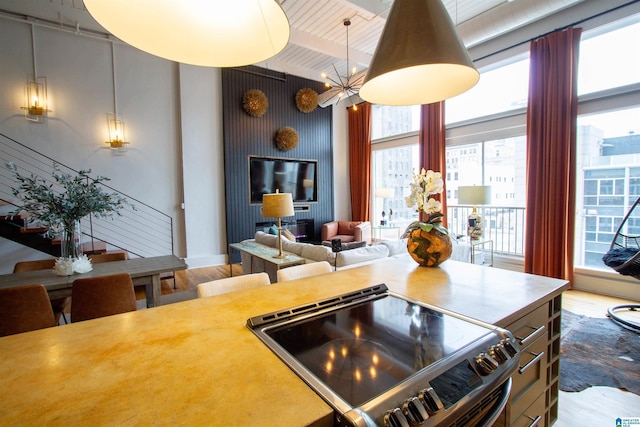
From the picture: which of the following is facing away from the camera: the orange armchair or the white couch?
the white couch

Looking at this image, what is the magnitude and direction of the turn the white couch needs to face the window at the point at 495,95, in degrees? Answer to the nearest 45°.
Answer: approximately 45° to its right

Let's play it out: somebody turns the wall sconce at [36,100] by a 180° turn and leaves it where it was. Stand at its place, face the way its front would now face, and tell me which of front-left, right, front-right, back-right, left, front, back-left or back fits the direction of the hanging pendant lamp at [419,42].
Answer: back

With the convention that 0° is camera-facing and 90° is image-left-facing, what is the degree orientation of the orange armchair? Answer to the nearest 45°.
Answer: approximately 45°

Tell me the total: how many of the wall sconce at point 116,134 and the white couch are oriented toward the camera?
1

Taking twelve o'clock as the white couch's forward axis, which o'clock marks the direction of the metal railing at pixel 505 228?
The metal railing is roughly at 2 o'clock from the white couch.

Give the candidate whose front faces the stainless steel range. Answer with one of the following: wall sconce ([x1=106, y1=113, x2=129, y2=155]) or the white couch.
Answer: the wall sconce

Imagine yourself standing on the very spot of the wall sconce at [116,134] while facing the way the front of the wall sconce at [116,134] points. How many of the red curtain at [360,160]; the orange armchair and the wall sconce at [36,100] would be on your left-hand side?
2

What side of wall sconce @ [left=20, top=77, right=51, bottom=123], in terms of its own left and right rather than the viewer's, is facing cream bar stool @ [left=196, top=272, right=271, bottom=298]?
front

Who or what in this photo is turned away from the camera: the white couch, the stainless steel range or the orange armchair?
the white couch

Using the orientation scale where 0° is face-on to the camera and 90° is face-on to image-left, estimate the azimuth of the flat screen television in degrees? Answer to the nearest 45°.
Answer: approximately 315°

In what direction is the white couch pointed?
away from the camera

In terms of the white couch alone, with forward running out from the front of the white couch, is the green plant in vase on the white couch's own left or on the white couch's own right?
on the white couch's own left
